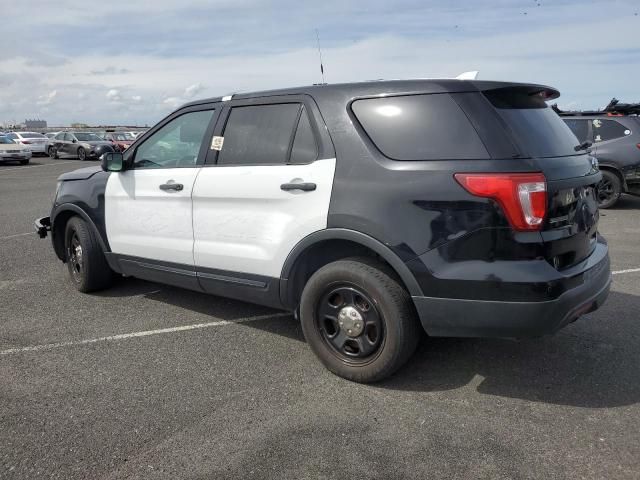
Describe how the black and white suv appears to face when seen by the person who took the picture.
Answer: facing away from the viewer and to the left of the viewer

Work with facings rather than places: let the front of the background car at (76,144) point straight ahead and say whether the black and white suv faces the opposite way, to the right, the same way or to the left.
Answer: the opposite way

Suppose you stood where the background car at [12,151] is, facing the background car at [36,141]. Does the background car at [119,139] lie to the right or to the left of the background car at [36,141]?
right

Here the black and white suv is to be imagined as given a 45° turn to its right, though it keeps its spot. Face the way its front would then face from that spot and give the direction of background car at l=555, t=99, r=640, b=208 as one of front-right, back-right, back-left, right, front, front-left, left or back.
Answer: front-right

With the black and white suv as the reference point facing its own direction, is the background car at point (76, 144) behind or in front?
in front

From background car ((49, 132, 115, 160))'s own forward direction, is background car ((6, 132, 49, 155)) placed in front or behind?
behind

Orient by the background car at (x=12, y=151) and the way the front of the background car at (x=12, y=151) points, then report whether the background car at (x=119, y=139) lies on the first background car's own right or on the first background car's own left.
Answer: on the first background car's own left

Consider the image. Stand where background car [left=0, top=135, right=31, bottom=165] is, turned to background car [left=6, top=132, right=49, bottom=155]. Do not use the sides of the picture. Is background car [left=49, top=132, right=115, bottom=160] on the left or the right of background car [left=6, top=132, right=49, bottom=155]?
right

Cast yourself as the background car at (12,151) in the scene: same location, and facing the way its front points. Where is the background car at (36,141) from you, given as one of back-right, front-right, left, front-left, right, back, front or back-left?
back-left

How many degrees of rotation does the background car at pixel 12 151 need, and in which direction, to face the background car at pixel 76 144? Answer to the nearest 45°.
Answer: approximately 90° to its left

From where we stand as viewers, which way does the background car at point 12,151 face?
facing the viewer and to the right of the viewer

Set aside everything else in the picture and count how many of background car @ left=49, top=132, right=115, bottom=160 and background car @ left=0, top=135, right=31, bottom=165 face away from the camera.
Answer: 0
